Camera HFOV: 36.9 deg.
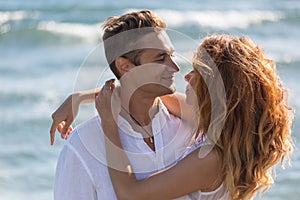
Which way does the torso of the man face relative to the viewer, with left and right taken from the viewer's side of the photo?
facing the viewer and to the right of the viewer
